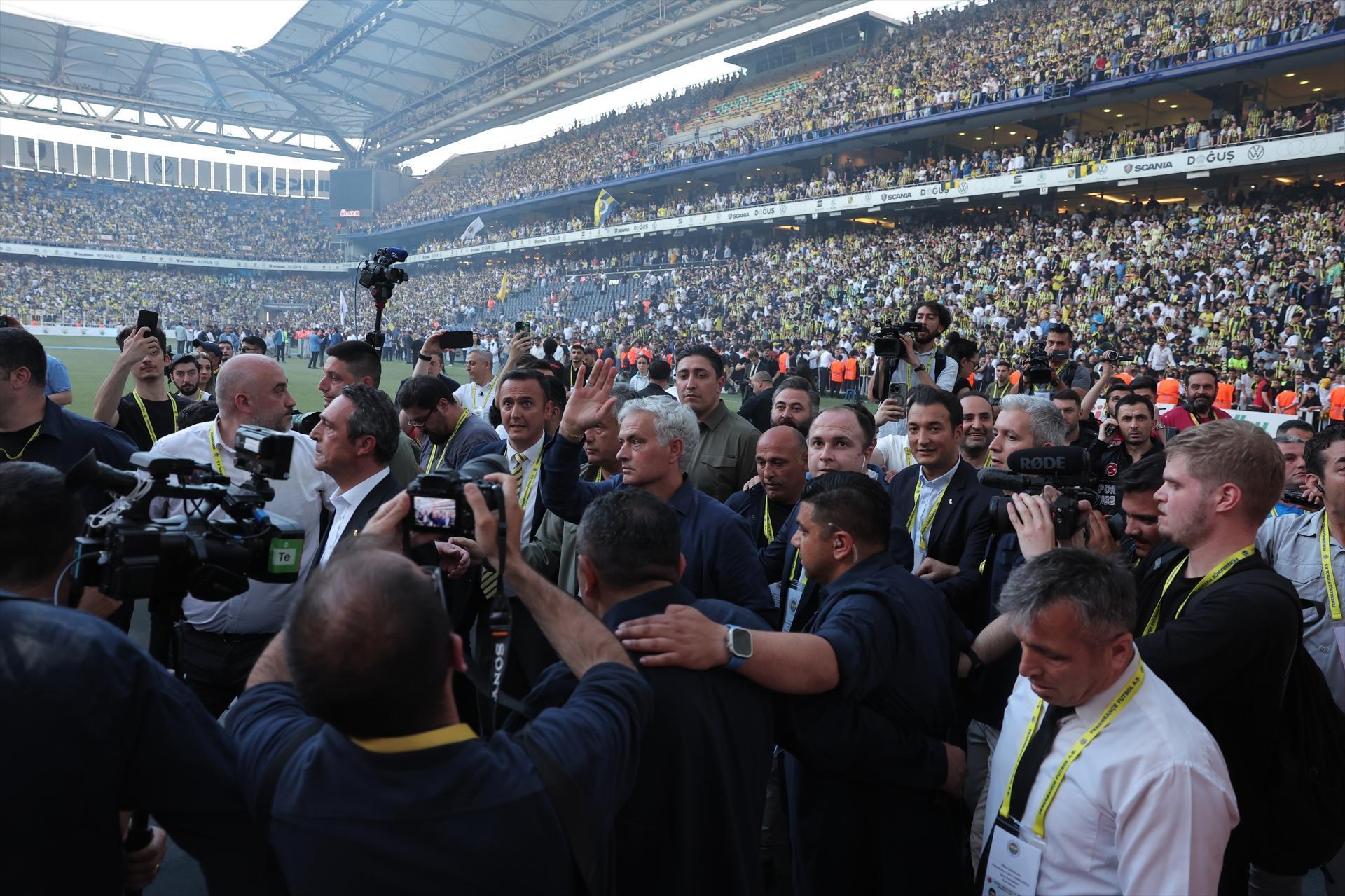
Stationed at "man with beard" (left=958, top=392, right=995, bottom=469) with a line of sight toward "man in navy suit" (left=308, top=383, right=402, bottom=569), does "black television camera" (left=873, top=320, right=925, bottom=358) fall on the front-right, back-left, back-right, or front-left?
back-right

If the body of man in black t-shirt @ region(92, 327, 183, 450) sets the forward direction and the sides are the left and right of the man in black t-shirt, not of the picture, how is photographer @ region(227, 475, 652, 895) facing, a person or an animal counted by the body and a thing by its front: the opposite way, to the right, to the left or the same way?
the opposite way

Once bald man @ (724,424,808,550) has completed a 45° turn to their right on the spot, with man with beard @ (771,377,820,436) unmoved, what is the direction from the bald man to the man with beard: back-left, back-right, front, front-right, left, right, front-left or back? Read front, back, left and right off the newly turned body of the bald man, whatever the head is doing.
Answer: right

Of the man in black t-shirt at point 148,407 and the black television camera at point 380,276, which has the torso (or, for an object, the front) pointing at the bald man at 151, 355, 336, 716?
the man in black t-shirt

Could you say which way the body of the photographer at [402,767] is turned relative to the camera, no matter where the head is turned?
away from the camera

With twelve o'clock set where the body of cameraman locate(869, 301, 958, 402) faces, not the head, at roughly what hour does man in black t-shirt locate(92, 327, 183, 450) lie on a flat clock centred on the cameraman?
The man in black t-shirt is roughly at 1 o'clock from the cameraman.

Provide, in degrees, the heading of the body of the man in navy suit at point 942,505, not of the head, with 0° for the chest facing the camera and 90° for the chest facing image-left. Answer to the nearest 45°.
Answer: approximately 45°
